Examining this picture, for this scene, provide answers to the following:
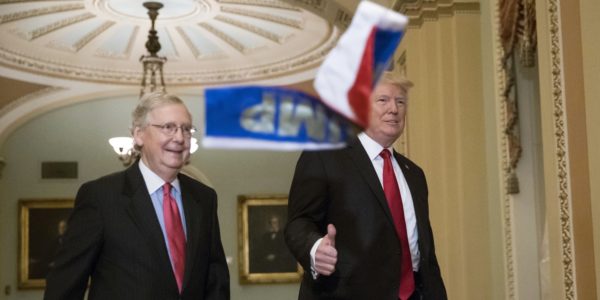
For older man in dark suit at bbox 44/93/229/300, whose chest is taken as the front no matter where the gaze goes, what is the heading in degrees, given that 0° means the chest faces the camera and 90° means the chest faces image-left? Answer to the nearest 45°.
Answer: approximately 315°

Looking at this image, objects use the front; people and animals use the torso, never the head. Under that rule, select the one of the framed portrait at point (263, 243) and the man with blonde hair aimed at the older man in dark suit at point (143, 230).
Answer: the framed portrait

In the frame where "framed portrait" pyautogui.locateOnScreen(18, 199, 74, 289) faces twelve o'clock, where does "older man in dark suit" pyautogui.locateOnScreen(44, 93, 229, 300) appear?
The older man in dark suit is roughly at 12 o'clock from the framed portrait.

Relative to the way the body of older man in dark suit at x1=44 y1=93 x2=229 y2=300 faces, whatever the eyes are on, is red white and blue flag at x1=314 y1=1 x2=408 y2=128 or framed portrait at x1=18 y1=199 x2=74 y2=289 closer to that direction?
the red white and blue flag

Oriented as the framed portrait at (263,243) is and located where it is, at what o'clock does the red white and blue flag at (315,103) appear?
The red white and blue flag is roughly at 12 o'clock from the framed portrait.

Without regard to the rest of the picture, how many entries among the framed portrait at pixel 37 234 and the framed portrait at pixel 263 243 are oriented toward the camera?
2

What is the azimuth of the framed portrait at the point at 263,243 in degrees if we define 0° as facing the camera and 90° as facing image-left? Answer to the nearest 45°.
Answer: approximately 0°

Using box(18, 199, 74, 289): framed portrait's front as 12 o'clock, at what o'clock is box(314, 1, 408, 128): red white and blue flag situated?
The red white and blue flag is roughly at 12 o'clock from the framed portrait.

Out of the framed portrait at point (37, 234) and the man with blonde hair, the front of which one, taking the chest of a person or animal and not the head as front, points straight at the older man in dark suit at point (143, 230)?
the framed portrait

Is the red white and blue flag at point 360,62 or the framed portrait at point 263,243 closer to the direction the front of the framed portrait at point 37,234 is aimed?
the red white and blue flag
